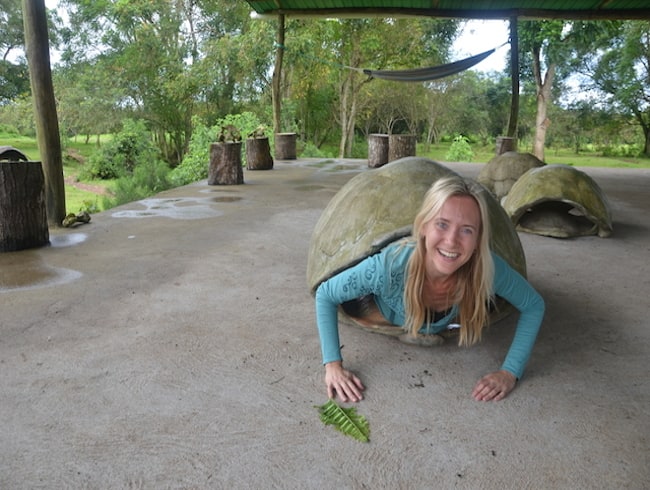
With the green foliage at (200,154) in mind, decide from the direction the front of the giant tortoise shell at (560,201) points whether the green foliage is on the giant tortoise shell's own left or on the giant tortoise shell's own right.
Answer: on the giant tortoise shell's own right

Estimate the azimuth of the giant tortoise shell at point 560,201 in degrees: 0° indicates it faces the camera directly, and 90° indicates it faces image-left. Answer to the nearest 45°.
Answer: approximately 0°

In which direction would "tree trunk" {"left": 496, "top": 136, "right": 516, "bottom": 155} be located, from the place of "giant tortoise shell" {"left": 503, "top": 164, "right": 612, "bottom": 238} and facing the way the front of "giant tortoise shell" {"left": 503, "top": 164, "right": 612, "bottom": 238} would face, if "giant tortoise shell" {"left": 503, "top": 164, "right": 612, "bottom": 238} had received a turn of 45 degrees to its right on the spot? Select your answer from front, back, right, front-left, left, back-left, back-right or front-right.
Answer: back-right

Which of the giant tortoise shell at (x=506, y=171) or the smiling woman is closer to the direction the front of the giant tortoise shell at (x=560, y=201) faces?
the smiling woman

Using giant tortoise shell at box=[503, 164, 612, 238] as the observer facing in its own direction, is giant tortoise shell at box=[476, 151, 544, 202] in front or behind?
behind

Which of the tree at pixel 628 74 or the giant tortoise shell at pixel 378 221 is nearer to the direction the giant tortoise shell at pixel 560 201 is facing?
the giant tortoise shell

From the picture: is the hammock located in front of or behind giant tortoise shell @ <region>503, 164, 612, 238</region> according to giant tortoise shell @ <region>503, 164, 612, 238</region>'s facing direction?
behind

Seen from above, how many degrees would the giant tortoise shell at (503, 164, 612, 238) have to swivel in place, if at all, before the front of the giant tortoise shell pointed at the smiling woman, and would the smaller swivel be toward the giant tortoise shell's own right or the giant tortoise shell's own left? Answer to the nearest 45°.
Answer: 0° — it already faces them

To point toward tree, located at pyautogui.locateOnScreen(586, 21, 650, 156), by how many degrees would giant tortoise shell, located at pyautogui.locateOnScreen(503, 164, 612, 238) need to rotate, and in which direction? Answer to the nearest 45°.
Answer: approximately 180°

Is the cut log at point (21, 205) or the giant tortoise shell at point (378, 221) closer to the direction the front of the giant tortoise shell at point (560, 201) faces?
the giant tortoise shell

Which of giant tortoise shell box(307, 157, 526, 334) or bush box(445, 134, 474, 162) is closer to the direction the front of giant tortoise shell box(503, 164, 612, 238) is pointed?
the giant tortoise shell

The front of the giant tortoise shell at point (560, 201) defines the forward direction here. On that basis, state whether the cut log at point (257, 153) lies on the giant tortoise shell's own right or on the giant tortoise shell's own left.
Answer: on the giant tortoise shell's own right

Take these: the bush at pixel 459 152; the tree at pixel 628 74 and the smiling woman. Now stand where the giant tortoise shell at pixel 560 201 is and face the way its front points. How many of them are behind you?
2

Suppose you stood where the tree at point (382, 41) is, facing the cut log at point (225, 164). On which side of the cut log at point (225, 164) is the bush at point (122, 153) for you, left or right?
right
